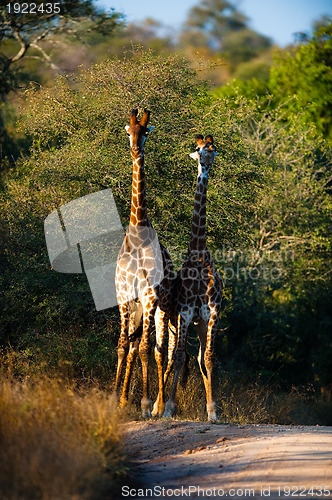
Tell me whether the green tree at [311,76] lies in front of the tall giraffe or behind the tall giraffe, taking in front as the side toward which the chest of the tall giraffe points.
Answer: behind

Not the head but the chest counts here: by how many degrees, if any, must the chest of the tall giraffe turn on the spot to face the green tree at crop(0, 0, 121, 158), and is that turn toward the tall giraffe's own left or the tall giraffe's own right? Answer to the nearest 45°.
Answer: approximately 180°

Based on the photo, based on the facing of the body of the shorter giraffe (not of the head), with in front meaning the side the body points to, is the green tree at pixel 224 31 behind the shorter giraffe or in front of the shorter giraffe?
behind

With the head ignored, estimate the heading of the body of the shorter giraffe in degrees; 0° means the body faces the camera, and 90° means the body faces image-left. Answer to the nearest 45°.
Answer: approximately 0°

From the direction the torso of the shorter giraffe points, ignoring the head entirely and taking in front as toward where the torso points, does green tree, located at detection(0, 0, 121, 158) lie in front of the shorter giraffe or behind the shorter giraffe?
behind

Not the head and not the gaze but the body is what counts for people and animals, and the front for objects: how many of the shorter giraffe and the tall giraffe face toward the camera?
2
